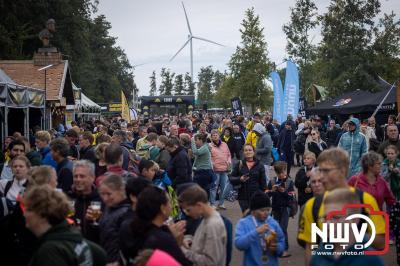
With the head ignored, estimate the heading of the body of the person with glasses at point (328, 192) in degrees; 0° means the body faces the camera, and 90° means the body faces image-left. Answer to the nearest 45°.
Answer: approximately 45°

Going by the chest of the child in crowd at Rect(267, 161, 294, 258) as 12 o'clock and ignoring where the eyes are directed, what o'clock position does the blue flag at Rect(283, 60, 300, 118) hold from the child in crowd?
The blue flag is roughly at 6 o'clock from the child in crowd.

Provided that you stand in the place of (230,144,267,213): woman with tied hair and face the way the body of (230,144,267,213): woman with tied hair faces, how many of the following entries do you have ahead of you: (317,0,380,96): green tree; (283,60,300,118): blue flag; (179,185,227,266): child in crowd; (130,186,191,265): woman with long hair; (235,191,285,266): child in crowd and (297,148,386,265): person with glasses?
4

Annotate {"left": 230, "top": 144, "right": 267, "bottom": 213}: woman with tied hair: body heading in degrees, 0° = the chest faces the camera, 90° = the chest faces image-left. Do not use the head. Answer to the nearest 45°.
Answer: approximately 0°

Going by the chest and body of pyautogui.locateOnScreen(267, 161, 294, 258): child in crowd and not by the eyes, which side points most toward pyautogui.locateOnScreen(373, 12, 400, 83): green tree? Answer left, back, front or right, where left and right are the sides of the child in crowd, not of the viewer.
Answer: back

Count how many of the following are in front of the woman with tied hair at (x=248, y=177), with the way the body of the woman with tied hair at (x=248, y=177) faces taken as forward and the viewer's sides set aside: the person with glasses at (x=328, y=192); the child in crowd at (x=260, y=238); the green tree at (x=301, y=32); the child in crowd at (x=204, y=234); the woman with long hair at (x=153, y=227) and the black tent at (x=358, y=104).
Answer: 4
